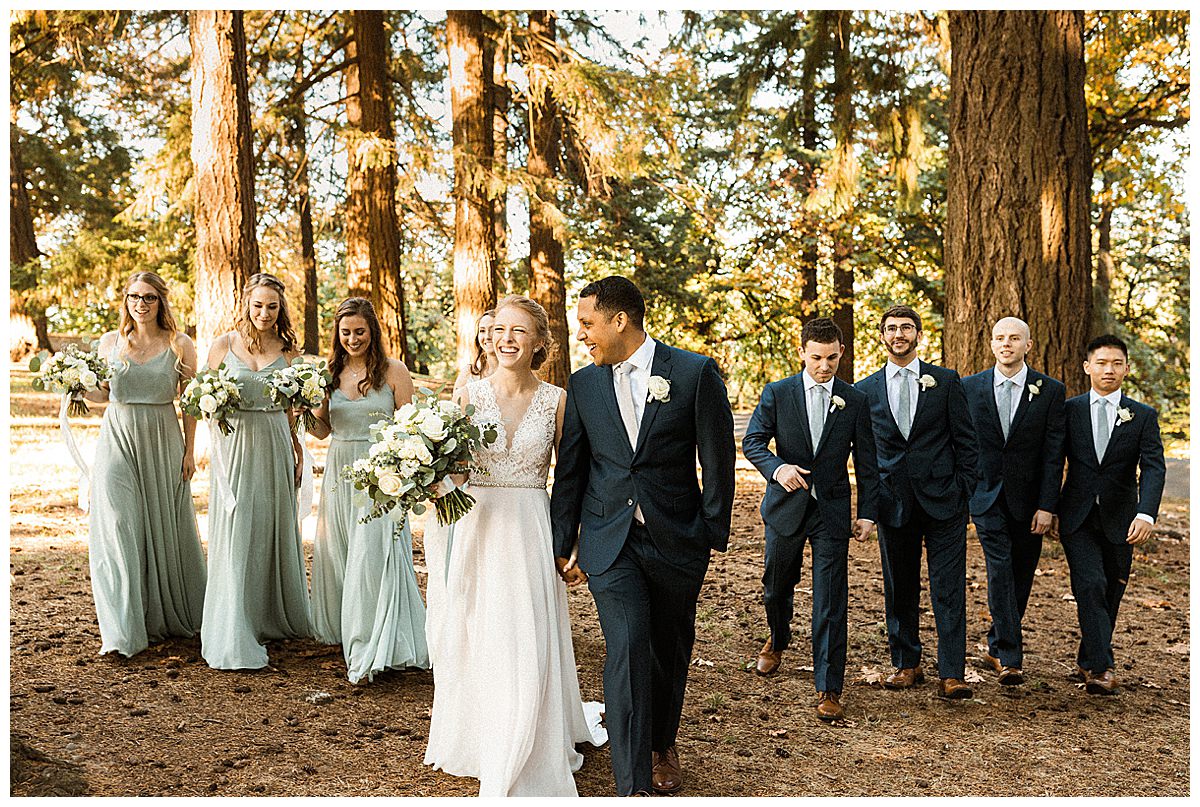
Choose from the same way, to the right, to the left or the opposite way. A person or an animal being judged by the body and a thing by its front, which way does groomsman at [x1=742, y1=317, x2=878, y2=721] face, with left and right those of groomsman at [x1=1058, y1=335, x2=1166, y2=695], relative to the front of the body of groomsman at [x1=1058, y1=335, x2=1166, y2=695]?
the same way

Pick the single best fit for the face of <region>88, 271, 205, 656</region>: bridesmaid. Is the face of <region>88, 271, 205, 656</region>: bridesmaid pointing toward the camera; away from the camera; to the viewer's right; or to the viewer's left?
toward the camera

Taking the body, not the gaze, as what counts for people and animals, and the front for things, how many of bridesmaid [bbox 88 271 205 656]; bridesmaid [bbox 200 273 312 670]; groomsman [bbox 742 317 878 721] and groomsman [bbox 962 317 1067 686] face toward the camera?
4

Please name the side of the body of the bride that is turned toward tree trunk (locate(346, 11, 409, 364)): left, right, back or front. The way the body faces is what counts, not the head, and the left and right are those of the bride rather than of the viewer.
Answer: back

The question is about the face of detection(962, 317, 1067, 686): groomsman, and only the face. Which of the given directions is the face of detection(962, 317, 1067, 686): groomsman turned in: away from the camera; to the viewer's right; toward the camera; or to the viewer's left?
toward the camera

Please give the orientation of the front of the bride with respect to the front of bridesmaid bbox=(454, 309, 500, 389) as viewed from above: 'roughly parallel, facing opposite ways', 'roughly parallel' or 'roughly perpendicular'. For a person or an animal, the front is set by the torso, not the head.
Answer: roughly parallel

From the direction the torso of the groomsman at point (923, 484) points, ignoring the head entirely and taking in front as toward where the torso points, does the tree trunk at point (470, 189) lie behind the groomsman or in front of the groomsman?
behind

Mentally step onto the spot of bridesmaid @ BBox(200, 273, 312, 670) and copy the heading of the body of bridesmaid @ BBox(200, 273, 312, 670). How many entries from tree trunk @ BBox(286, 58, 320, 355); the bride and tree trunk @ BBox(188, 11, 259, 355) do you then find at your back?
2

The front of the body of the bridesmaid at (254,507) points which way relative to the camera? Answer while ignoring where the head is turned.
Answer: toward the camera

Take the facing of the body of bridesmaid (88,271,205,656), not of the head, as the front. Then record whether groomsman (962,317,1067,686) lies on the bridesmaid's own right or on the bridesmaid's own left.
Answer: on the bridesmaid's own left

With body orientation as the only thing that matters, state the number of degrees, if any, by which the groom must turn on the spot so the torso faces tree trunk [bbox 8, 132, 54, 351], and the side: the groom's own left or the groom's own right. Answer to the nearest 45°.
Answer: approximately 135° to the groom's own right

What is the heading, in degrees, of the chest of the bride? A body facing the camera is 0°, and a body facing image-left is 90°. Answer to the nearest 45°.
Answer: approximately 0°

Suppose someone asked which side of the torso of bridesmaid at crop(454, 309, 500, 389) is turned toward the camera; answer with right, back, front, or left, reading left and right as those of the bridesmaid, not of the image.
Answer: front

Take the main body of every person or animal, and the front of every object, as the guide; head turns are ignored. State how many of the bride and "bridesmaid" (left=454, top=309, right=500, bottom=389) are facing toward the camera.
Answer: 2

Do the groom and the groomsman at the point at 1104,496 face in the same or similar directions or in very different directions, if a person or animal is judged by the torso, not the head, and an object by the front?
same or similar directions

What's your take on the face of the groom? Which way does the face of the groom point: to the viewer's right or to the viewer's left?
to the viewer's left

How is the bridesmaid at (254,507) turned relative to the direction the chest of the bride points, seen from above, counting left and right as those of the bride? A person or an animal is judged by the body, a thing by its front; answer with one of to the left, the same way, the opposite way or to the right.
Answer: the same way

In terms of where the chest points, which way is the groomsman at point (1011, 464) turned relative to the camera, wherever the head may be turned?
toward the camera

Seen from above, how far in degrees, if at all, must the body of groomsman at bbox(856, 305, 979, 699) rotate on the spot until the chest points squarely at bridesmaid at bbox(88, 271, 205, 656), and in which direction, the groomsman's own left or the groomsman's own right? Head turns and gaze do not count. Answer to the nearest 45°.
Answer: approximately 90° to the groomsman's own right

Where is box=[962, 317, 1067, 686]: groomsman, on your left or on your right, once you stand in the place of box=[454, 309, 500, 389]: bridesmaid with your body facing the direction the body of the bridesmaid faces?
on your left

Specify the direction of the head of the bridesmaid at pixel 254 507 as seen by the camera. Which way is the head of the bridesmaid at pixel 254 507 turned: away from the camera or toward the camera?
toward the camera

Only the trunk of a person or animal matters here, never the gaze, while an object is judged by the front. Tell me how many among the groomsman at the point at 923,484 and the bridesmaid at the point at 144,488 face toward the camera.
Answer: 2

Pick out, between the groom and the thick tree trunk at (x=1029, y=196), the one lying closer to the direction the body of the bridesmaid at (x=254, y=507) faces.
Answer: the groom
